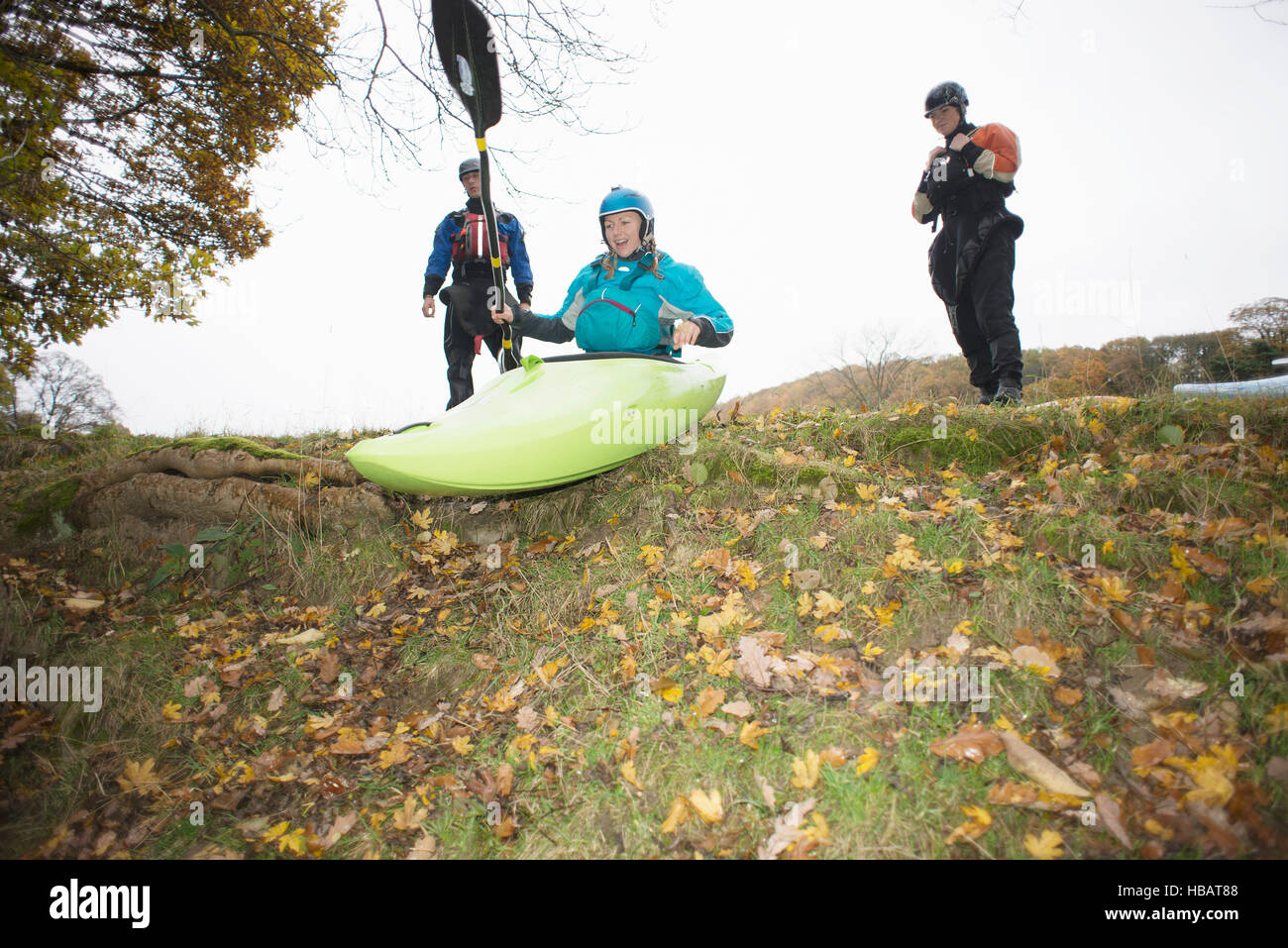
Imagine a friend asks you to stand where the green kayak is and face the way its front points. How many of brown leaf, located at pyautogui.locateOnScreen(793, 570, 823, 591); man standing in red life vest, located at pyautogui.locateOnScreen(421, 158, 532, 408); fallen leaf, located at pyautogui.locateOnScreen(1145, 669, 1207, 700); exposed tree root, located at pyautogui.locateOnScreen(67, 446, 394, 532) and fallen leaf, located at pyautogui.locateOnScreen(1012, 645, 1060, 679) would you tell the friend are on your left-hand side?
3

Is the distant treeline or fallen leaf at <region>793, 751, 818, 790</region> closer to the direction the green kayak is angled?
the fallen leaf

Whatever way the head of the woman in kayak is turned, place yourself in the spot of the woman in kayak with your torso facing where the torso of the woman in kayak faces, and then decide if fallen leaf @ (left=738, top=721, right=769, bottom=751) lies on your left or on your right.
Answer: on your left
